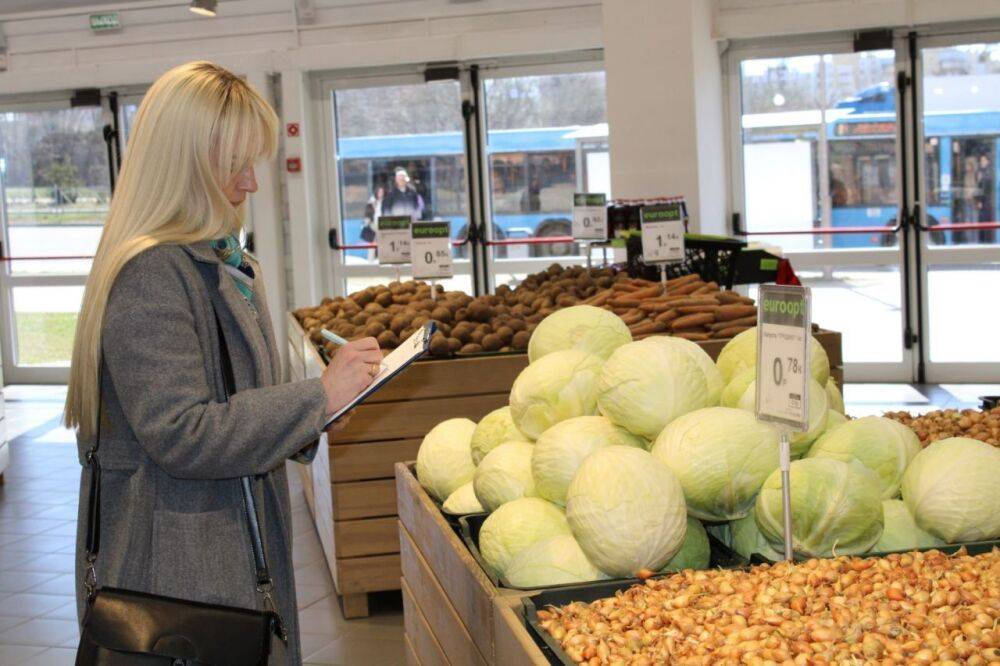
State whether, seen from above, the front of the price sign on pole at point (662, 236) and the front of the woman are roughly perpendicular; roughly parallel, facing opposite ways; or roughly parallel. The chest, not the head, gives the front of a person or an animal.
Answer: roughly perpendicular

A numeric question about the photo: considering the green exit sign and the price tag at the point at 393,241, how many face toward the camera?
2

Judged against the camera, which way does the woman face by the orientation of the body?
to the viewer's right

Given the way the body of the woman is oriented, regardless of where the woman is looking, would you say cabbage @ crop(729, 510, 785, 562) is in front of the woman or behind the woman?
in front

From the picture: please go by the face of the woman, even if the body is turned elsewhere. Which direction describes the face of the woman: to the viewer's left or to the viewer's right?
to the viewer's right

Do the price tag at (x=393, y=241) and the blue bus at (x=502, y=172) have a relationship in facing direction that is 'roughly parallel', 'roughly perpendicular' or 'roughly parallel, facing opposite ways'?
roughly perpendicular

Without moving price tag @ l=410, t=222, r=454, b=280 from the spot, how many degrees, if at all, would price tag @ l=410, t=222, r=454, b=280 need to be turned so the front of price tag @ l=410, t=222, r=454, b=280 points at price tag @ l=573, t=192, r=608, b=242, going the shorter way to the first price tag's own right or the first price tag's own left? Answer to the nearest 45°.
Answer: approximately 135° to the first price tag's own left

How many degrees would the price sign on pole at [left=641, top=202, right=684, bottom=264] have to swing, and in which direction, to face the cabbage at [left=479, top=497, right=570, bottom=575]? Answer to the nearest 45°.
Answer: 0° — it already faces it

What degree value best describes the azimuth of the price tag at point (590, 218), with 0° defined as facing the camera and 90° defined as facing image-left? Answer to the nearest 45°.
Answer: approximately 0°
